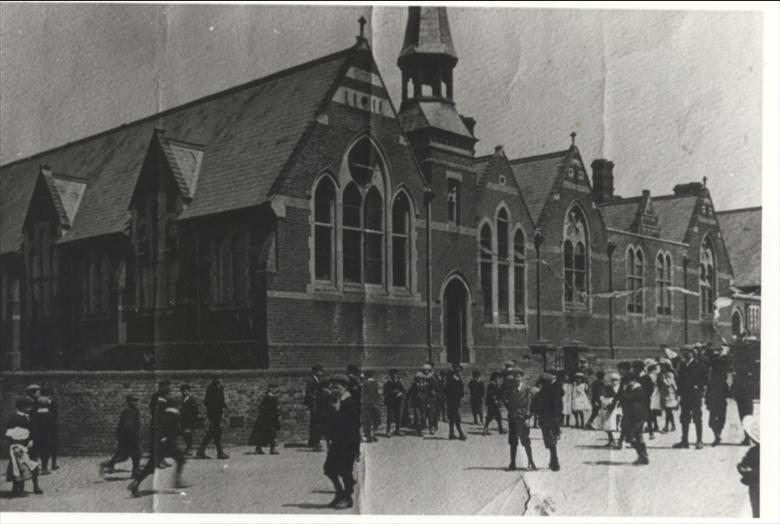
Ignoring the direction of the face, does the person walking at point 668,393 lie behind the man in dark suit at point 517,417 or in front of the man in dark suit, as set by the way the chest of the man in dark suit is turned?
behind

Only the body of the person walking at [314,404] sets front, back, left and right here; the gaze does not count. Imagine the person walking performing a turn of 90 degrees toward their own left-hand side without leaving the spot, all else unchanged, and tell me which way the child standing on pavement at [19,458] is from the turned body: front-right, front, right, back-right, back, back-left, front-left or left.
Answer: back-left

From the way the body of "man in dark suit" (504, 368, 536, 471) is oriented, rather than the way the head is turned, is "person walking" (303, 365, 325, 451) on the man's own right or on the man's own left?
on the man's own right

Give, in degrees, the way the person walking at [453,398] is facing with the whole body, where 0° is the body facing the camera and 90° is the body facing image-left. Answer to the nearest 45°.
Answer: approximately 315°

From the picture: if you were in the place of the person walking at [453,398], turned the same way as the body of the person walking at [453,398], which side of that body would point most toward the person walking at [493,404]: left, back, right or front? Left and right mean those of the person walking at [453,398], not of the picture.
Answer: left

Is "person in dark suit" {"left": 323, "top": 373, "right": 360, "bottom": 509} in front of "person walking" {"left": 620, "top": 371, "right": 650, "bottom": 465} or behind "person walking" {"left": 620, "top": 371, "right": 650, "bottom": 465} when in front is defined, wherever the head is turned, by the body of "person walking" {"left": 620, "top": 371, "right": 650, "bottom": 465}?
in front

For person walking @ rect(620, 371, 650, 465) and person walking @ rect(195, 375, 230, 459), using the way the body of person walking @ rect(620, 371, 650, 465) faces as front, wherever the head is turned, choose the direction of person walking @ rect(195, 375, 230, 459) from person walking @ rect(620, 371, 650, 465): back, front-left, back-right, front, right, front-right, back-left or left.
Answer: front-right

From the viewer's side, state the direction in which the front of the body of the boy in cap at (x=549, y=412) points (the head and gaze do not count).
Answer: toward the camera

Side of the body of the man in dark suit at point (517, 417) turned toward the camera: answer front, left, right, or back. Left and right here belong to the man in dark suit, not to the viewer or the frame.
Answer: front

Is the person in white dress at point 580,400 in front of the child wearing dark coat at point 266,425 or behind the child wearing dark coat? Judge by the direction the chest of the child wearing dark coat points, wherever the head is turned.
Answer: in front
